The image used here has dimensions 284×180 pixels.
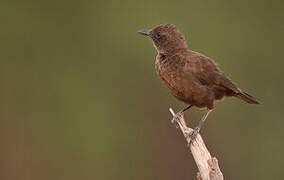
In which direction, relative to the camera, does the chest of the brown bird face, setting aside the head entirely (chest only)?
to the viewer's left
